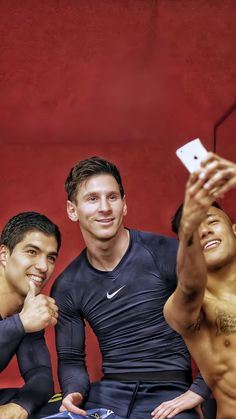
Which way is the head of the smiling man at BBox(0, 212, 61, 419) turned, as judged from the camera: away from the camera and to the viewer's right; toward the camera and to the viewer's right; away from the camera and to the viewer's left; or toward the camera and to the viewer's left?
toward the camera and to the viewer's right

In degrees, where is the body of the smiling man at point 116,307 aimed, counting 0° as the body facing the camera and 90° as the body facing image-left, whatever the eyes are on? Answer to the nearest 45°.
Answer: approximately 0°

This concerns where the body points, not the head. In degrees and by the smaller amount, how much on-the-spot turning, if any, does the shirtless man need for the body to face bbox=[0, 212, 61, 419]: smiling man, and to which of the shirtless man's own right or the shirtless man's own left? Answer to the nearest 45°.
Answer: approximately 90° to the shirtless man's own right

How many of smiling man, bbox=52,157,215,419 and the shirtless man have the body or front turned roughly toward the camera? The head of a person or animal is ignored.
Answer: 2
